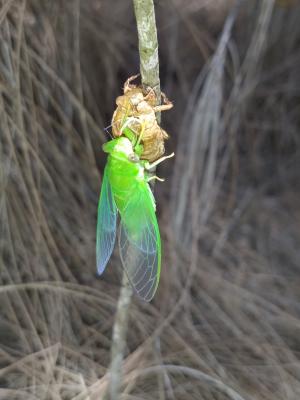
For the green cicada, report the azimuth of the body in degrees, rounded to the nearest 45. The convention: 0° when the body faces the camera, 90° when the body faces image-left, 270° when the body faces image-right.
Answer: approximately 180°
